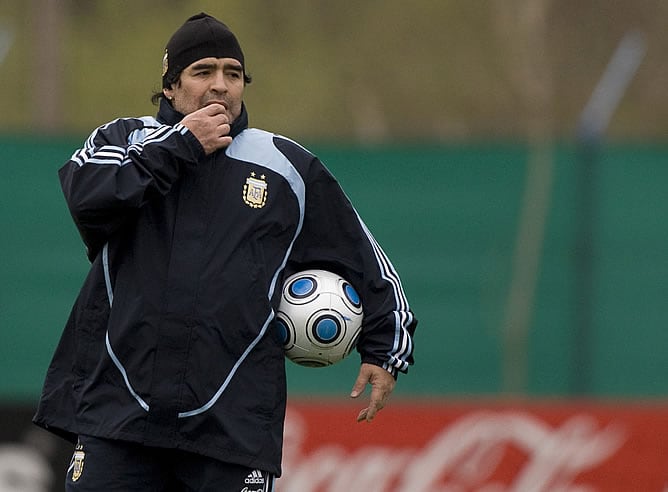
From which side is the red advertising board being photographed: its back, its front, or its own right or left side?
front

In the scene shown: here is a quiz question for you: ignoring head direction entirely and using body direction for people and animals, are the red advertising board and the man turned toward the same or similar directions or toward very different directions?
same or similar directions

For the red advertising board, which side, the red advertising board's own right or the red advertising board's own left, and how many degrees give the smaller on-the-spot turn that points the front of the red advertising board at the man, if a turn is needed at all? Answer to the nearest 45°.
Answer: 0° — it already faces them

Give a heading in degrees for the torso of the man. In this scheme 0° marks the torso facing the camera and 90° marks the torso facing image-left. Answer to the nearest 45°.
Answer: approximately 0°

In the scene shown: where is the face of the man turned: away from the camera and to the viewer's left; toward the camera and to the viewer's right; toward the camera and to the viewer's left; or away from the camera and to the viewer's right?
toward the camera and to the viewer's right

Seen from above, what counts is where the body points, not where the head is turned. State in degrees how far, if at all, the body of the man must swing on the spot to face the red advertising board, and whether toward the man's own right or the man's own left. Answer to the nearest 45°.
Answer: approximately 135° to the man's own left

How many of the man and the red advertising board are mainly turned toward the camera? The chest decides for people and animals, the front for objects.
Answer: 2
